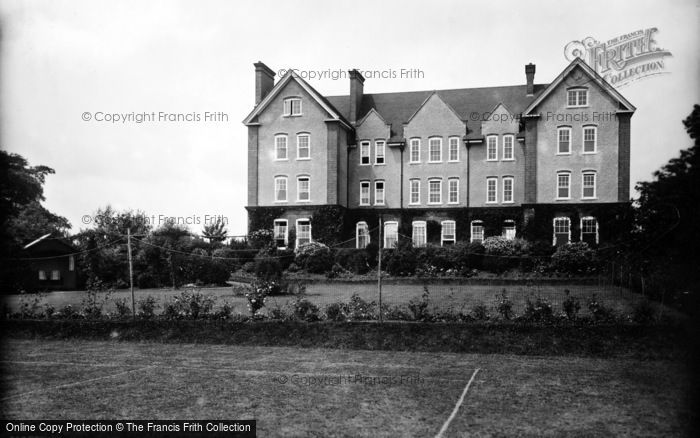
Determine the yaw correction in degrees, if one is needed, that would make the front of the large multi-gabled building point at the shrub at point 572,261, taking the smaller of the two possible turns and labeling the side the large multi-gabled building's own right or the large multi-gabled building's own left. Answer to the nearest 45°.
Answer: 0° — it already faces it

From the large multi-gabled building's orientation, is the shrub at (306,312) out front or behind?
out front

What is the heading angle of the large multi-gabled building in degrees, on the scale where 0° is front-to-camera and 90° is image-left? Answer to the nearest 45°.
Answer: approximately 0°
